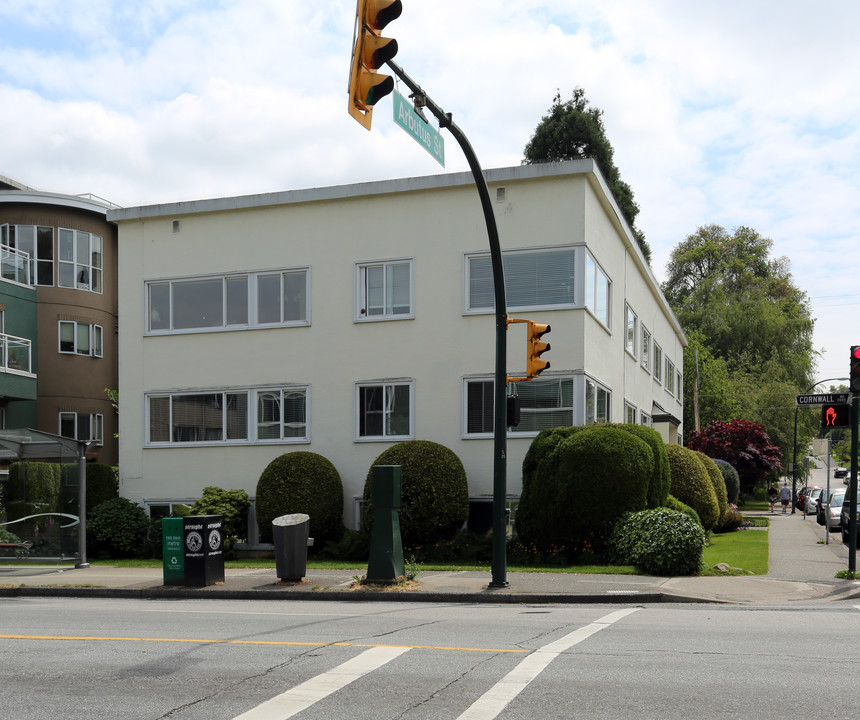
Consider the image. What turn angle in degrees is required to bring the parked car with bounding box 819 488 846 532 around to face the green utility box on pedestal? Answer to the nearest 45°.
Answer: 0° — it already faces it

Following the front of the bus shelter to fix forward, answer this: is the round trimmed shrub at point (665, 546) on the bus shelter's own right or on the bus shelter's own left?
on the bus shelter's own left

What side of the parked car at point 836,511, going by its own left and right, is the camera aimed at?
front

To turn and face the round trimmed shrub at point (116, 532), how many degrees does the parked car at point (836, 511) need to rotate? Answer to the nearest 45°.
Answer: approximately 45° to its right

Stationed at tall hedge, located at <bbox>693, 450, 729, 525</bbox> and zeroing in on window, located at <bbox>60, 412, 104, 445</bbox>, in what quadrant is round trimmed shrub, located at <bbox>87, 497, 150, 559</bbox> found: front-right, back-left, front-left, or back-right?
front-left

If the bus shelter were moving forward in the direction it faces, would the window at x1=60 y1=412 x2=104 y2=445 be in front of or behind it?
behind

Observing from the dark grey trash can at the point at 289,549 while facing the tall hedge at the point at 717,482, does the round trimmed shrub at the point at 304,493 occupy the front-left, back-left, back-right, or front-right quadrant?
front-left

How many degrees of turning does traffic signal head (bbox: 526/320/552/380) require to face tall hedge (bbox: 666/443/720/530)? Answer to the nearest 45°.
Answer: approximately 90° to its left

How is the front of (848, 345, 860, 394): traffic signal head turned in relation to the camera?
facing the viewer

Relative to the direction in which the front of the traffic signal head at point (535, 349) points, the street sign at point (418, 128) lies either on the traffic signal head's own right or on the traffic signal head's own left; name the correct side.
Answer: on the traffic signal head's own right

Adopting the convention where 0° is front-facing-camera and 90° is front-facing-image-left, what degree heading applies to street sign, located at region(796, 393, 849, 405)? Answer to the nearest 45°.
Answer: approximately 0°
